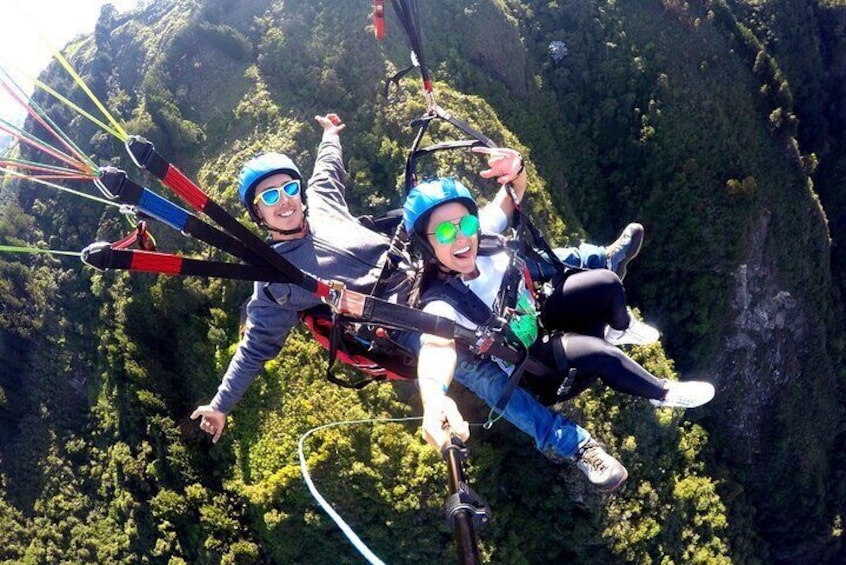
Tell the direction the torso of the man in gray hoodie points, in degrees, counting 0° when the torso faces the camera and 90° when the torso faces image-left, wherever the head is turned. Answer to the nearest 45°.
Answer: approximately 315°

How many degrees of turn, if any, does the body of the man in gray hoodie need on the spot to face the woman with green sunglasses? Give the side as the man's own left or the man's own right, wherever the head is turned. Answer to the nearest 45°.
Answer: approximately 45° to the man's own left

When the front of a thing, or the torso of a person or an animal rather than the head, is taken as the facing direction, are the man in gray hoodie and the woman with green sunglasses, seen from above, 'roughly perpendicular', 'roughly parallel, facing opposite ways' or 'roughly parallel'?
roughly parallel

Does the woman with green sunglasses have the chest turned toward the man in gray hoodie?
no

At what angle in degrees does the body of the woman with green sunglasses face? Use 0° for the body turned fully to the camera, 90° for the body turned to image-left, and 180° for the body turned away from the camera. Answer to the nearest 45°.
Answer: approximately 315°

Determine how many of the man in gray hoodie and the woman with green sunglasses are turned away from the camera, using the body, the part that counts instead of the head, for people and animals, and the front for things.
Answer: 0
